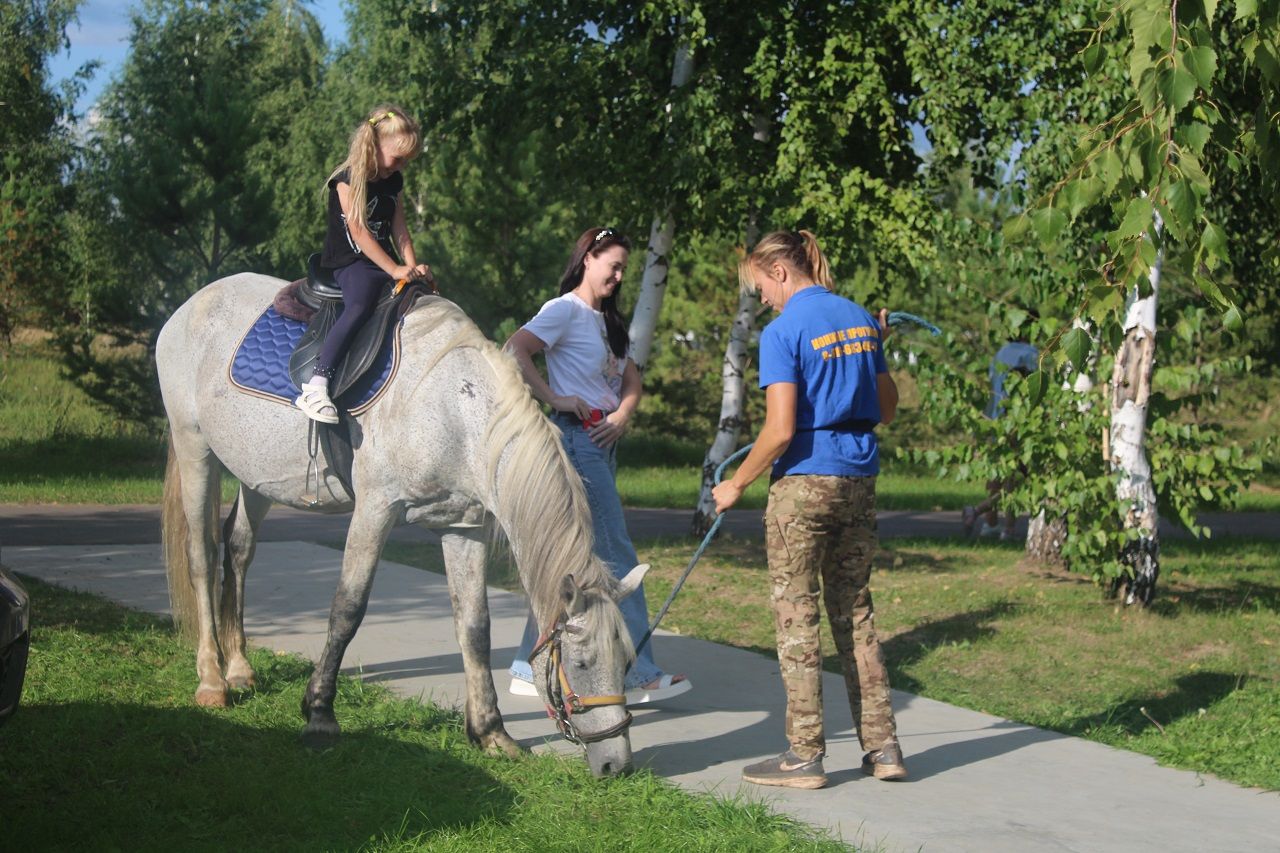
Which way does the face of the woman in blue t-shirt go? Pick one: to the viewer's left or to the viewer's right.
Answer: to the viewer's left

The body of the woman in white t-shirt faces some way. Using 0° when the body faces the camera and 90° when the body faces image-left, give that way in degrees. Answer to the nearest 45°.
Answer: approximately 315°

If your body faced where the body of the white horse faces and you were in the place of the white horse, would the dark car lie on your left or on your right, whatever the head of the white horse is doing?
on your right

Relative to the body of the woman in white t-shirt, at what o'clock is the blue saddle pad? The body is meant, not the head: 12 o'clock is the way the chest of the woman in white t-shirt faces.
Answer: The blue saddle pad is roughly at 4 o'clock from the woman in white t-shirt.

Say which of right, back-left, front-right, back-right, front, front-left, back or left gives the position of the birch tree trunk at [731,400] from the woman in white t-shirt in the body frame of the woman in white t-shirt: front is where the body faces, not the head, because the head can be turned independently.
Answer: back-left

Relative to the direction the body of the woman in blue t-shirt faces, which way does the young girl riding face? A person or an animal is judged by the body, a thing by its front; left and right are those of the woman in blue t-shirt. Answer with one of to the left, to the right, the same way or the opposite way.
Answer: the opposite way

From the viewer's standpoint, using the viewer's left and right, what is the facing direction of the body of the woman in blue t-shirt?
facing away from the viewer and to the left of the viewer

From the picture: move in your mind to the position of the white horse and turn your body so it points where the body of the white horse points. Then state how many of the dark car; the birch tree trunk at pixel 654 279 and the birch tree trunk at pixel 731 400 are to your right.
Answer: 1

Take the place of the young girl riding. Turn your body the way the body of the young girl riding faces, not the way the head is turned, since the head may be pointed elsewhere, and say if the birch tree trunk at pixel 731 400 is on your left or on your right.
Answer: on your left
